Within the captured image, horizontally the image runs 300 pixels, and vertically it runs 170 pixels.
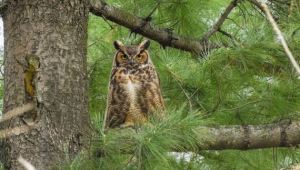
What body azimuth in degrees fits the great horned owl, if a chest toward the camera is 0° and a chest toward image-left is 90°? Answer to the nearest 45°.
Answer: approximately 0°
